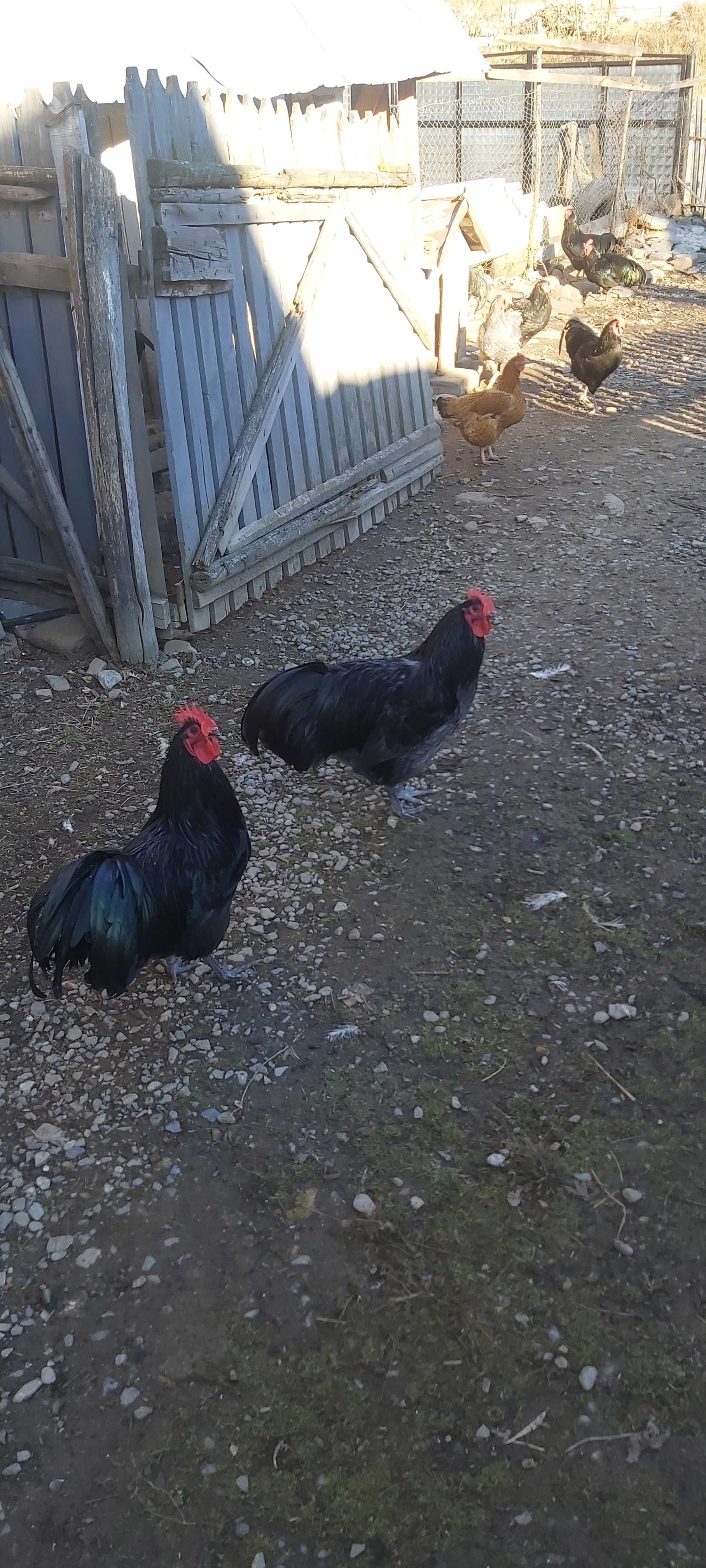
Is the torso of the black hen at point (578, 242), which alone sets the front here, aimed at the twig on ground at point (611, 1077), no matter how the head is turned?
no

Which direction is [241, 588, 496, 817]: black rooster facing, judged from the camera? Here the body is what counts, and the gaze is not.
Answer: to the viewer's right

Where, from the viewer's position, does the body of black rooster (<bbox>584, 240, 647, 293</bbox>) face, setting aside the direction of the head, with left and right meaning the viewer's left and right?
facing to the left of the viewer

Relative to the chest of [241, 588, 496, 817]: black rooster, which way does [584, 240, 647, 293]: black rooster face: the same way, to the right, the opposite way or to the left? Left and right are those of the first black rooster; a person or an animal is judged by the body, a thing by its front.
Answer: the opposite way

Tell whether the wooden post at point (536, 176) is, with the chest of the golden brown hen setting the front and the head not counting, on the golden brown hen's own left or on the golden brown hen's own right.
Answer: on the golden brown hen's own left

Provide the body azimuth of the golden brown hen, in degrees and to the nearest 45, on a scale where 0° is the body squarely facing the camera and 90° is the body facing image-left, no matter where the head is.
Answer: approximately 270°

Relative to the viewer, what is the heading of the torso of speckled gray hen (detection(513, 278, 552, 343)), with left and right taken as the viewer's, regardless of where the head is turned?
facing to the right of the viewer

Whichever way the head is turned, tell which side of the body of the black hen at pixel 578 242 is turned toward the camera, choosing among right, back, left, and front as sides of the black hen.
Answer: left

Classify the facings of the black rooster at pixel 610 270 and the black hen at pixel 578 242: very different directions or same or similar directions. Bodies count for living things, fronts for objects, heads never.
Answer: same or similar directions
